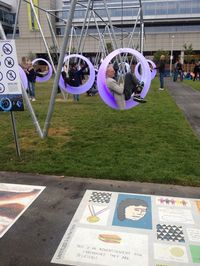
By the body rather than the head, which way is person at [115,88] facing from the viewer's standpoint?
to the viewer's right

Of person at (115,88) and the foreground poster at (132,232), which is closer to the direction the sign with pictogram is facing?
the foreground poster

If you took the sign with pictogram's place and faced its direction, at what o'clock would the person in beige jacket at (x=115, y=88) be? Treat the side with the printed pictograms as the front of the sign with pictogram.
The person in beige jacket is roughly at 8 o'clock from the sign with pictogram.
